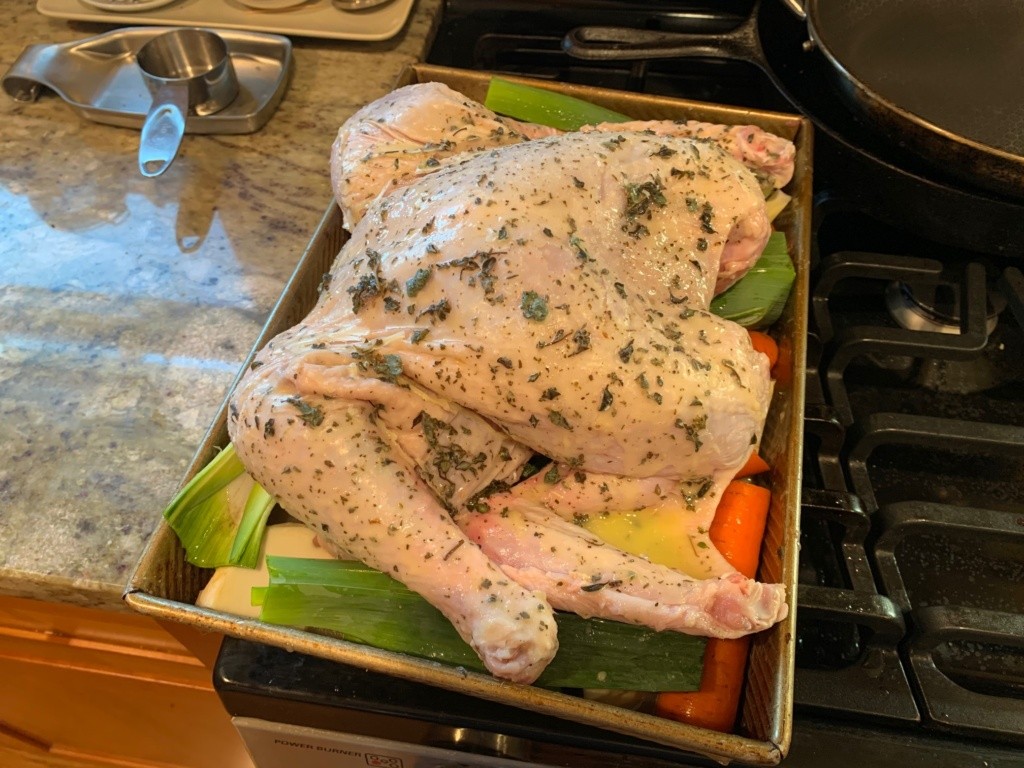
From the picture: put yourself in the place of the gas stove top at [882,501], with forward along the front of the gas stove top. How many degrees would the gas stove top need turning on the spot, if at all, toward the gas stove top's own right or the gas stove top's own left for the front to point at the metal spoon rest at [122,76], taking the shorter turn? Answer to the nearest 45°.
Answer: approximately 135° to the gas stove top's own right

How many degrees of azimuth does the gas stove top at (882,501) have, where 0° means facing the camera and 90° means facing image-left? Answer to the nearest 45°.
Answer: approximately 0°
